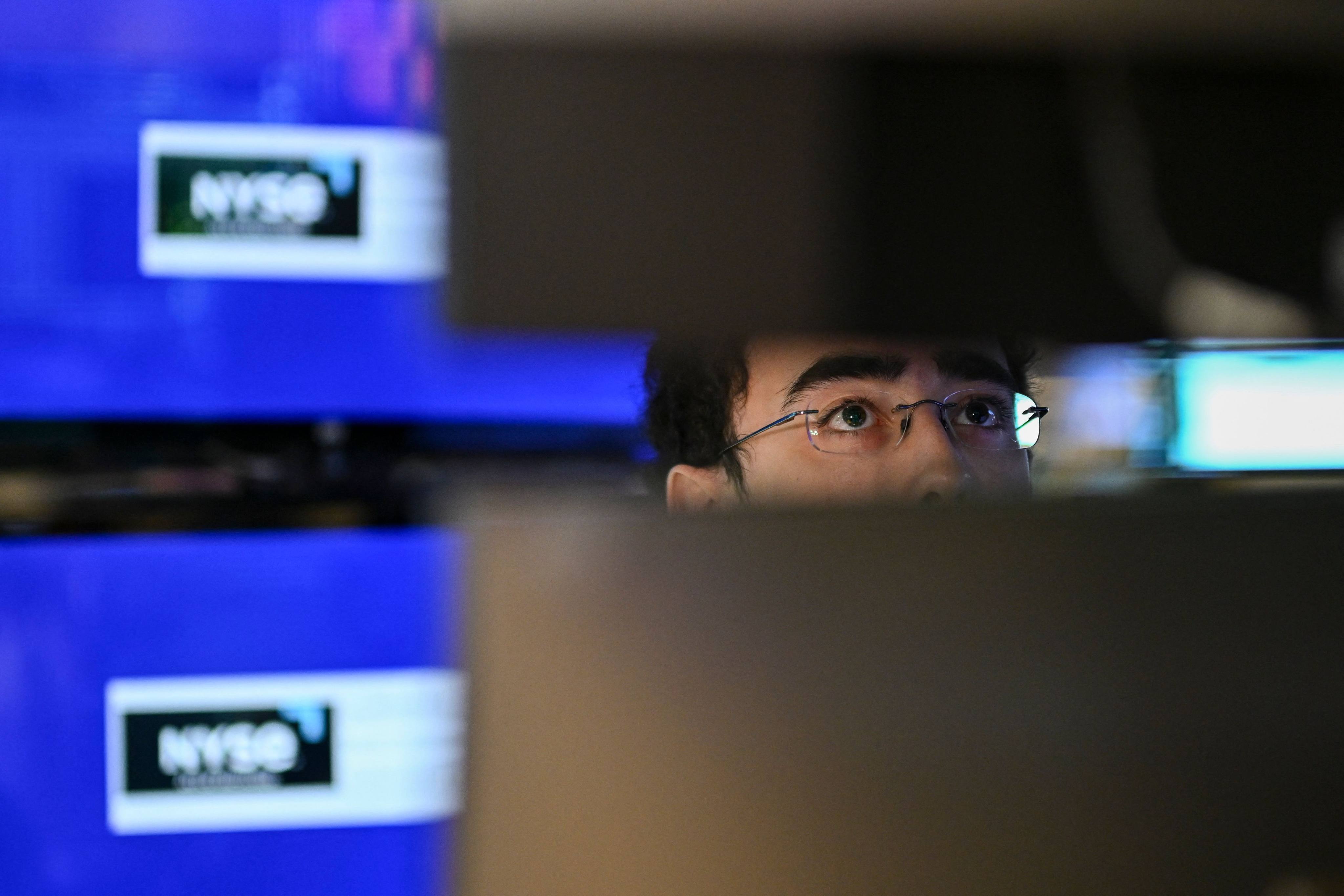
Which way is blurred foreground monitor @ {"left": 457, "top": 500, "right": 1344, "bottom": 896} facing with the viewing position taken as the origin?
facing away from the viewer

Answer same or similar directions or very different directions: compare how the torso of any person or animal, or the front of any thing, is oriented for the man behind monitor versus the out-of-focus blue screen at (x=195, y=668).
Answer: same or similar directions

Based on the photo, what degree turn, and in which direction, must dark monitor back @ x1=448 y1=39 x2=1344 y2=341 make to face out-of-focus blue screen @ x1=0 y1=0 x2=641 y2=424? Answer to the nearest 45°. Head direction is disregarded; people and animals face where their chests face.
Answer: approximately 45° to its left

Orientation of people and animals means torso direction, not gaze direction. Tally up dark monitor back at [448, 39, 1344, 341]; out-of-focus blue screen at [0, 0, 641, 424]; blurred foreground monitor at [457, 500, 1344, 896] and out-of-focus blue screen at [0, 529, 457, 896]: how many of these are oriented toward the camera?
2

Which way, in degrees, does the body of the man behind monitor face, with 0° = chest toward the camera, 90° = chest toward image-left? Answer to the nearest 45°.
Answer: approximately 315°

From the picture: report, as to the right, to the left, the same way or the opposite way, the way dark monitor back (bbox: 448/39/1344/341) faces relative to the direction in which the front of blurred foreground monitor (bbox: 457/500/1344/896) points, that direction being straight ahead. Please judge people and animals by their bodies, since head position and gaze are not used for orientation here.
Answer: the same way

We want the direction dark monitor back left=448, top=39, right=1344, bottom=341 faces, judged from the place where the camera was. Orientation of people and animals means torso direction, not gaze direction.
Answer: facing away from the viewer

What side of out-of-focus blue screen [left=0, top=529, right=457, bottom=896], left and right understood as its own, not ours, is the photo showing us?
front

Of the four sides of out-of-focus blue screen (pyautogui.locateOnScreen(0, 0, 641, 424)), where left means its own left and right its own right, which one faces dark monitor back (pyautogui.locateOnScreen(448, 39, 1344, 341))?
front

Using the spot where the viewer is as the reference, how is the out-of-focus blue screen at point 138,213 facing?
facing the viewer

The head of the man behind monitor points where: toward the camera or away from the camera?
toward the camera
